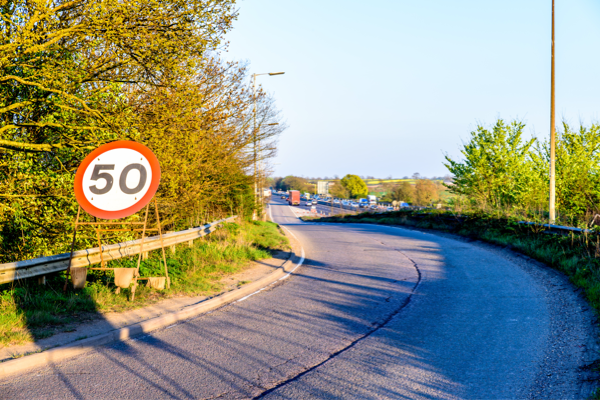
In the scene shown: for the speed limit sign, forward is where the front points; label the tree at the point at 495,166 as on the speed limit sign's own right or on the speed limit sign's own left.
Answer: on the speed limit sign's own left

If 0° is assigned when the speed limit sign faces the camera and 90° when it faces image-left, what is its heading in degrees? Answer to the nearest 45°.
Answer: approximately 0°
